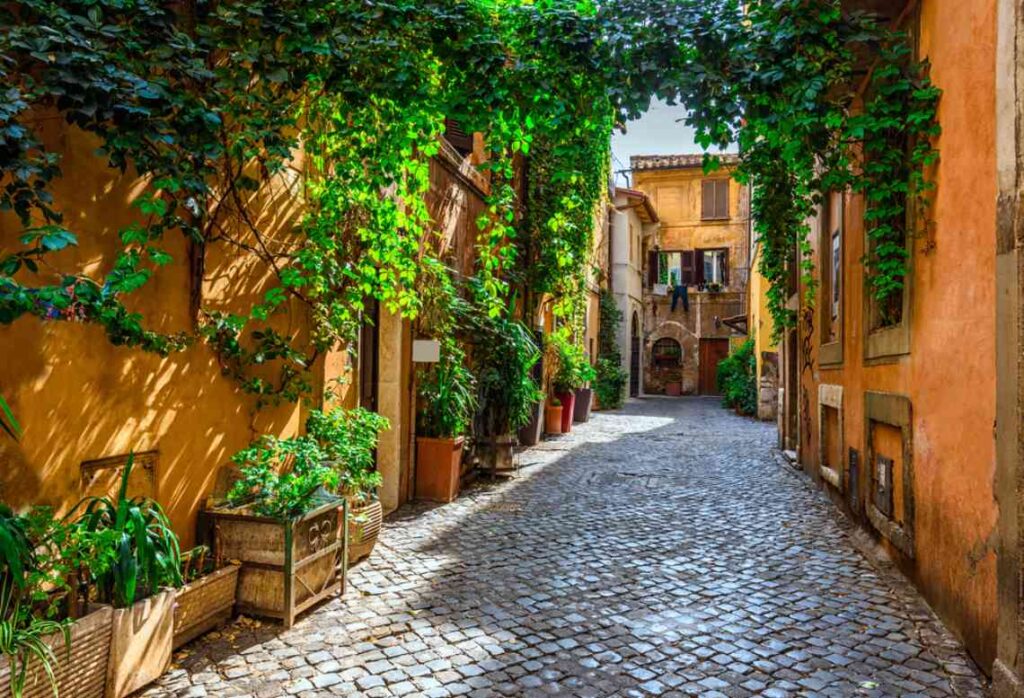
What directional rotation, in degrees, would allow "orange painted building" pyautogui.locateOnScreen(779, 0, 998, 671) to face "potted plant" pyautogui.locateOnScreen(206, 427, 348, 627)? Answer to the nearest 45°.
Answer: approximately 45° to its left

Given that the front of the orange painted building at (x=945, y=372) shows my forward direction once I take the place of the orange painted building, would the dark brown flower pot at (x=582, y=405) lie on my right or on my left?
on my right

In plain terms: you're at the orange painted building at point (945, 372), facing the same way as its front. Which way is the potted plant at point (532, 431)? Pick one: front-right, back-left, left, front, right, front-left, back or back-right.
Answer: front-right

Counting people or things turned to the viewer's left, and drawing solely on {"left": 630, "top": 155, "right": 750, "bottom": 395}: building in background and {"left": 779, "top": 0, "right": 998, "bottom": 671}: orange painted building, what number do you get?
1

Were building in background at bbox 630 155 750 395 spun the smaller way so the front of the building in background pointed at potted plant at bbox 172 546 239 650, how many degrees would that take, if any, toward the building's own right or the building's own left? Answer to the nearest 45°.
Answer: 0° — it already faces it

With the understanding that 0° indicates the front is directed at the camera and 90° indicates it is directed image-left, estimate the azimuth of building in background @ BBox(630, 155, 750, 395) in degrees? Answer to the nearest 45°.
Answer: approximately 0°

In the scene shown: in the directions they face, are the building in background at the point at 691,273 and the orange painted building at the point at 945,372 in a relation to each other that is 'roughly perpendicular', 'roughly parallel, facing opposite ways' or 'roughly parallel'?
roughly perpendicular

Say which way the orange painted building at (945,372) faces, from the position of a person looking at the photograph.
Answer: facing to the left of the viewer

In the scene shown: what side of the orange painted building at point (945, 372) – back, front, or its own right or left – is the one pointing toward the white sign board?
front

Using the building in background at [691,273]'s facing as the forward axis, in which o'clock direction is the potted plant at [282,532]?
The potted plant is roughly at 12 o'clock from the building in background.

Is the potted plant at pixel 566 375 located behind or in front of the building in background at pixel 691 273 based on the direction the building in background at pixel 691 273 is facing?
in front

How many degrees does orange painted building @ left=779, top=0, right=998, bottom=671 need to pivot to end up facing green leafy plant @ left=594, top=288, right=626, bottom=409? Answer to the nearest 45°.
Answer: approximately 45° to its right

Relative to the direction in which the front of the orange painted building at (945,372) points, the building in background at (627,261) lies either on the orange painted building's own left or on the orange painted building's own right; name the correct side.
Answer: on the orange painted building's own right

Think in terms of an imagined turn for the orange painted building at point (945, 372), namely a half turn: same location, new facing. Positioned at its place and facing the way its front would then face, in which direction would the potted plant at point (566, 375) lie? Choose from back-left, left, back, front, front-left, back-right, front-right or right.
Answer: back-left

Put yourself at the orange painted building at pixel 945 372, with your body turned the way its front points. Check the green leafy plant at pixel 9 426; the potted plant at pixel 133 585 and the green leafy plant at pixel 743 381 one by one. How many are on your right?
1

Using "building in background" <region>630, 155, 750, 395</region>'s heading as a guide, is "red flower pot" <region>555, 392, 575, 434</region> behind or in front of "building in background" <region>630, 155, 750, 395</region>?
in front

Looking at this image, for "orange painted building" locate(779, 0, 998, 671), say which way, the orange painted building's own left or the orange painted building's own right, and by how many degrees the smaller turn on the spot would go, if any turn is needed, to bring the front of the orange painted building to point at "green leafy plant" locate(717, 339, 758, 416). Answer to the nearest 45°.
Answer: approximately 90° to the orange painted building's own right

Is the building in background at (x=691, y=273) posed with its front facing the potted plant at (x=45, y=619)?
yes
